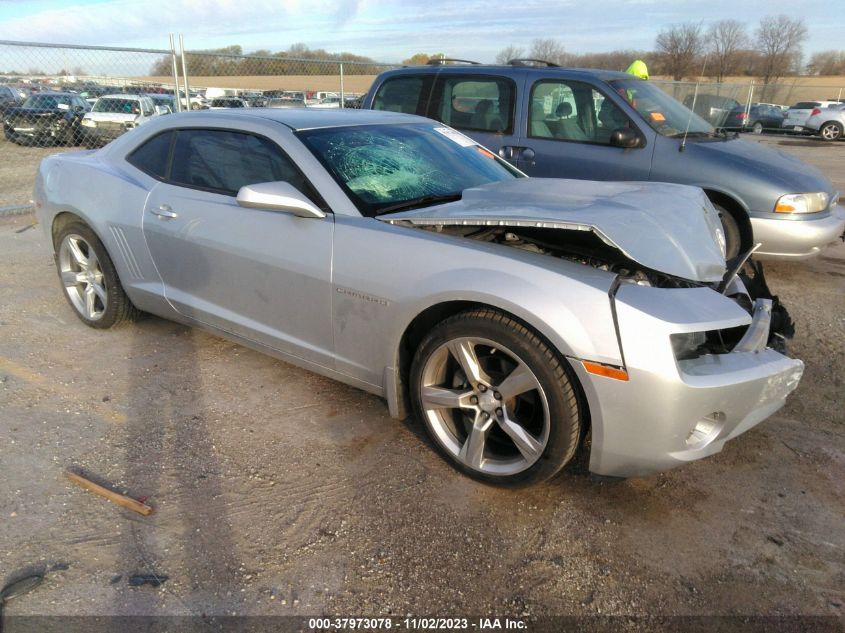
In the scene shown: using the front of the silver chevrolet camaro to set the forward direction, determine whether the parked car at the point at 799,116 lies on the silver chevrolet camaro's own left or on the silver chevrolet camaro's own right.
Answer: on the silver chevrolet camaro's own left

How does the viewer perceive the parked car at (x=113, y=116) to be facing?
facing the viewer and to the left of the viewer

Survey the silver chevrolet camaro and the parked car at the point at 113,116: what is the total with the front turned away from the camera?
0

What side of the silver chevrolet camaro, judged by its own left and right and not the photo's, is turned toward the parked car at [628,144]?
left

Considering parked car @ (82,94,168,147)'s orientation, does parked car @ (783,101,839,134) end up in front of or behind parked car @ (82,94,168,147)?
behind

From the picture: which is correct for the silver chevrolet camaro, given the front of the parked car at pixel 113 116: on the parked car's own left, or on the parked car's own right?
on the parked car's own left

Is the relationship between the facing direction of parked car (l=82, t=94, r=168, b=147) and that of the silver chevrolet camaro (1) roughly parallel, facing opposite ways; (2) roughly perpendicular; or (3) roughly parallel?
roughly perpendicular

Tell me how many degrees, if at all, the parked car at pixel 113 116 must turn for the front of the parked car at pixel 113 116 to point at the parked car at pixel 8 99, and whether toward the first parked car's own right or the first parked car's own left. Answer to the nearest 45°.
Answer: approximately 45° to the first parked car's own right

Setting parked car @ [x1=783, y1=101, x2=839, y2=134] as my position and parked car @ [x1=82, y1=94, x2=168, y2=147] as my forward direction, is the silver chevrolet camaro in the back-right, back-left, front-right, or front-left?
front-left

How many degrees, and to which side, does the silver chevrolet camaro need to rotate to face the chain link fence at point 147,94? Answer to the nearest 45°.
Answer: approximately 180°

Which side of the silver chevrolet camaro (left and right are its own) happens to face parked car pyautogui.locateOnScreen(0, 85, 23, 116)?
back

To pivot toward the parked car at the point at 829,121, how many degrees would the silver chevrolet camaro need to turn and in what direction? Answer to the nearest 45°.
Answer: approximately 90° to its left

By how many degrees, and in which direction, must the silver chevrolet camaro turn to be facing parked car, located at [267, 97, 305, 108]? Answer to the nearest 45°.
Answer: approximately 135° to its left

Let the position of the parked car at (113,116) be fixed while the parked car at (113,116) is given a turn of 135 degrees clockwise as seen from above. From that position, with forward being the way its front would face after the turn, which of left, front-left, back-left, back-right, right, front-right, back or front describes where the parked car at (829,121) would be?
right

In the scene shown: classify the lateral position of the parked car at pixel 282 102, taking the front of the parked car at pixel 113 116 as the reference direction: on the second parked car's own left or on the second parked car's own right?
on the second parked car's own left

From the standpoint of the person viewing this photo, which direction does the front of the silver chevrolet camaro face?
facing the viewer and to the right of the viewer

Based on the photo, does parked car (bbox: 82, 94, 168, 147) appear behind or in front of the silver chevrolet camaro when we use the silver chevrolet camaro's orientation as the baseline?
behind
